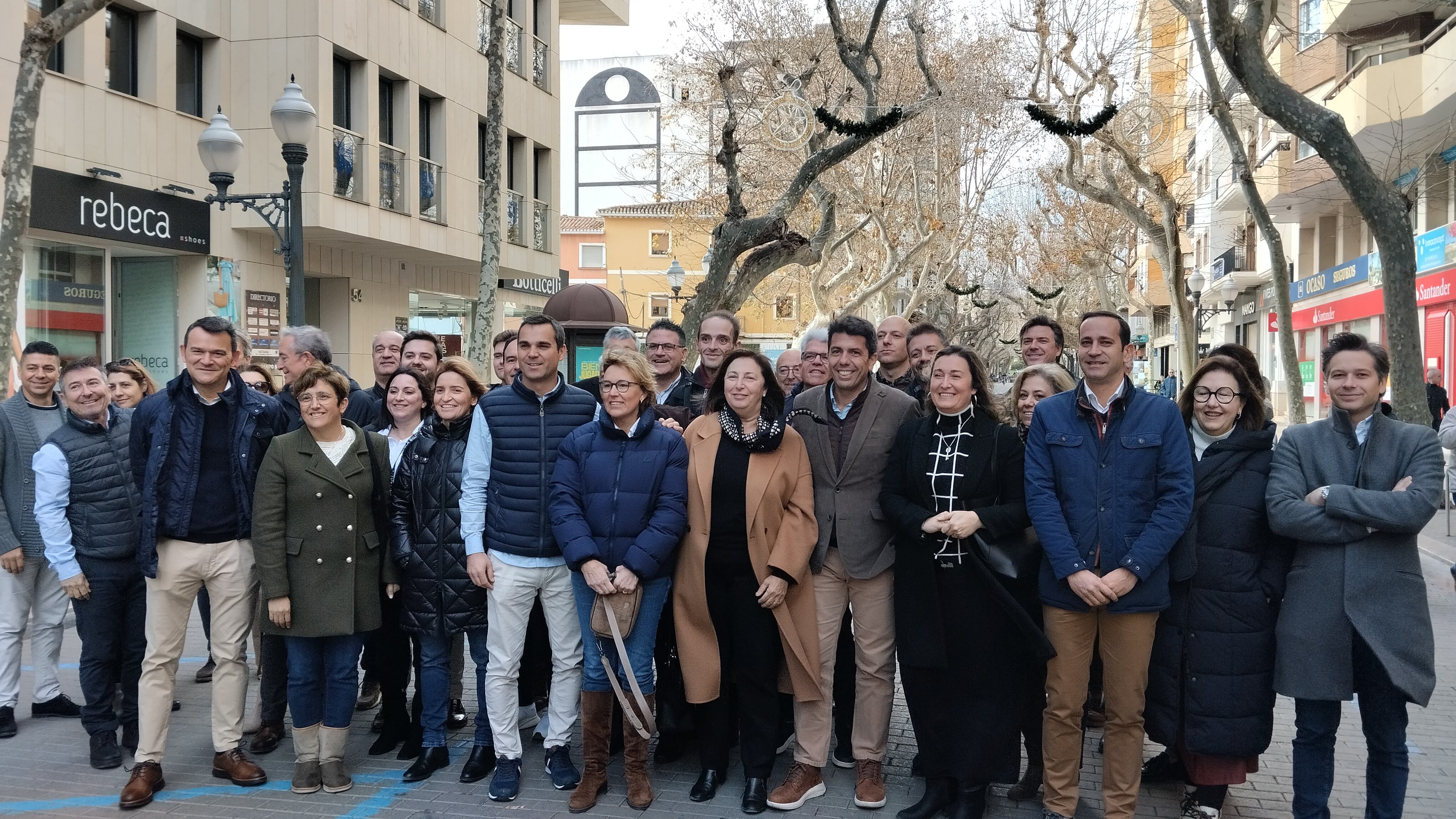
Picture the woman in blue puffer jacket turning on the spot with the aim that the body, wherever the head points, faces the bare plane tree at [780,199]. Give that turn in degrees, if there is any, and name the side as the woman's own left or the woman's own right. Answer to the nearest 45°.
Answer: approximately 180°

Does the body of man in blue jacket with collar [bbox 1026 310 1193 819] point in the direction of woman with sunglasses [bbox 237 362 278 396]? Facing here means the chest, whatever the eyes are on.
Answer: no

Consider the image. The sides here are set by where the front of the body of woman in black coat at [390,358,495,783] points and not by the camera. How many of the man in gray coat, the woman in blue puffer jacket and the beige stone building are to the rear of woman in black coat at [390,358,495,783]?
1

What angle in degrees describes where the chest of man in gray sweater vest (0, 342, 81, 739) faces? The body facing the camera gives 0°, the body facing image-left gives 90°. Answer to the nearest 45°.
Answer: approximately 315°

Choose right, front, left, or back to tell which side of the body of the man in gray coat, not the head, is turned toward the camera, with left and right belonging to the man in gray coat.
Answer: front

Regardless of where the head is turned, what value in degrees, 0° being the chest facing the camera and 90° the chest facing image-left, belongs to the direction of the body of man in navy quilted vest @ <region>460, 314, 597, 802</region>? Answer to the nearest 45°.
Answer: approximately 0°

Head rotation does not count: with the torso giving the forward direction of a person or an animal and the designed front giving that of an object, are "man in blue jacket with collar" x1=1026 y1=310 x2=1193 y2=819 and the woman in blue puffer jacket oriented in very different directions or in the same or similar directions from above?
same or similar directions

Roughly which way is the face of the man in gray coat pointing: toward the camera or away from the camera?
toward the camera

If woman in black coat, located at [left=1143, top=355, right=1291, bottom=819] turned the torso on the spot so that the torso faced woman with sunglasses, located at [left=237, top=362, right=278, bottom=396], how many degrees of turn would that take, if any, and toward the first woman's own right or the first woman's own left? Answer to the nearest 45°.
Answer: approximately 45° to the first woman's own right

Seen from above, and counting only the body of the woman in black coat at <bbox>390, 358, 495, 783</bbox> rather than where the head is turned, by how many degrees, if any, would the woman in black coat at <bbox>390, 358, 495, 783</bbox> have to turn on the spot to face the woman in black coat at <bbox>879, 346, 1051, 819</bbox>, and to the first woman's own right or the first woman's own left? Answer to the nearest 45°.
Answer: approximately 45° to the first woman's own left

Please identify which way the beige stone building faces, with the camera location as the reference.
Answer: facing the viewer and to the right of the viewer

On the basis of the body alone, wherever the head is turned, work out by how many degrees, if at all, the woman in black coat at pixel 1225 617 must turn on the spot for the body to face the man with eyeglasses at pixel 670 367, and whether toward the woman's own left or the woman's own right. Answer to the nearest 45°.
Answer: approximately 90° to the woman's own right

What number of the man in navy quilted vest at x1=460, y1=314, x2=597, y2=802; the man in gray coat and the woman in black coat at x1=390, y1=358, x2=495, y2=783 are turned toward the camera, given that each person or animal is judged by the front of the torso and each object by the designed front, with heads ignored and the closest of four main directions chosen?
3

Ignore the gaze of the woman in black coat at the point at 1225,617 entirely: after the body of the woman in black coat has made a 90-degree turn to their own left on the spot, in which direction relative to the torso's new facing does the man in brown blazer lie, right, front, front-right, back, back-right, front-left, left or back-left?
back-right

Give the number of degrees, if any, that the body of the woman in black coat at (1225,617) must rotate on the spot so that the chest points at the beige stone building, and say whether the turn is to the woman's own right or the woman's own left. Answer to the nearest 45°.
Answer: approximately 90° to the woman's own right

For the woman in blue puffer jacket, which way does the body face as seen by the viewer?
toward the camera

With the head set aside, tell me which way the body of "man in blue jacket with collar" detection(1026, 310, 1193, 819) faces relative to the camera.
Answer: toward the camera

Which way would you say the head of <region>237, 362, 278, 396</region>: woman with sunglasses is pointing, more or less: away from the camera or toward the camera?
toward the camera
